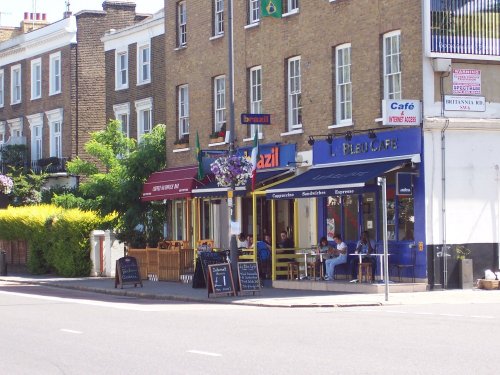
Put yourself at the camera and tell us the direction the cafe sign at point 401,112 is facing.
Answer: facing the viewer

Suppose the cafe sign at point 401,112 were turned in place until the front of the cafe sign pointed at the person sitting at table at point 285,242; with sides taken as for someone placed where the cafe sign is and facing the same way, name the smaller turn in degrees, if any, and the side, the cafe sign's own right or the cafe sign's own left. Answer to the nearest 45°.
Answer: approximately 135° to the cafe sign's own right

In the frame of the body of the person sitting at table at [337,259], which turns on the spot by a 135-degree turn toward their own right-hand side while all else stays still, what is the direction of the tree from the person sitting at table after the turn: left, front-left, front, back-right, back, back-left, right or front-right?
left

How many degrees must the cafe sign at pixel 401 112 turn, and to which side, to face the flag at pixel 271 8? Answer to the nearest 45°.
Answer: approximately 135° to its right

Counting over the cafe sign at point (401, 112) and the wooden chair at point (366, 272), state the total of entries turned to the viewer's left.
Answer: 0

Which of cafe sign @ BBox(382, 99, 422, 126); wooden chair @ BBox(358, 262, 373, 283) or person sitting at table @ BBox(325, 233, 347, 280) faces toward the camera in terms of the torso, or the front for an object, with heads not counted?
the cafe sign

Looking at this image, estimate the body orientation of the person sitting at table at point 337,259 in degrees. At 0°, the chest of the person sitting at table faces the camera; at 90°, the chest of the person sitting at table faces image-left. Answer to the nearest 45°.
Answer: approximately 90°
